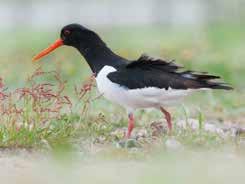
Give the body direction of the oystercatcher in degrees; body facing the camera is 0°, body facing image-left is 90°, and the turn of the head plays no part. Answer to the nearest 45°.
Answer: approximately 90°
